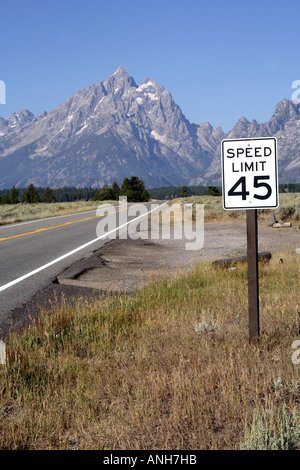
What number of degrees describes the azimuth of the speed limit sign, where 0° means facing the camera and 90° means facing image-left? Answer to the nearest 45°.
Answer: approximately 0°
